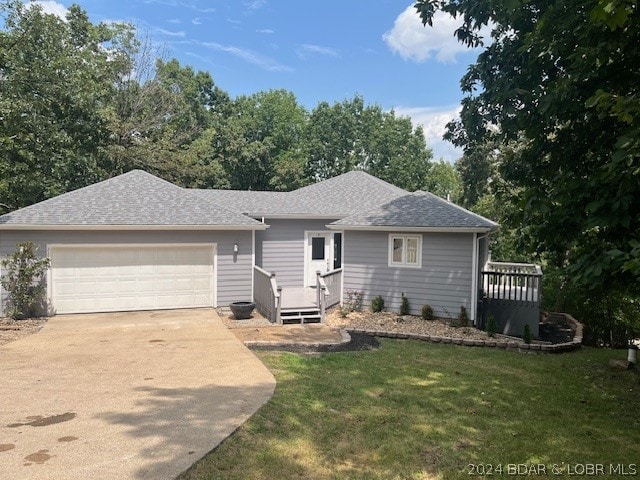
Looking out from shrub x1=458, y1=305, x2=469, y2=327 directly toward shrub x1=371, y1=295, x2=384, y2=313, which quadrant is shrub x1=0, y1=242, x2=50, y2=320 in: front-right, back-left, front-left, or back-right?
front-left

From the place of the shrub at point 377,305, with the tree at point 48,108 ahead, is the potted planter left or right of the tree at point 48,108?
left

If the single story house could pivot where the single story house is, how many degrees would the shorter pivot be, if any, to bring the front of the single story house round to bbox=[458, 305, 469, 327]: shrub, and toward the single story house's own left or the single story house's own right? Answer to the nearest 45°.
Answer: approximately 90° to the single story house's own left

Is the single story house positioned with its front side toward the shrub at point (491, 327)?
no

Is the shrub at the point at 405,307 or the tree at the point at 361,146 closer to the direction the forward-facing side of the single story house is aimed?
the shrub

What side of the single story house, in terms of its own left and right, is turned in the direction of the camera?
front

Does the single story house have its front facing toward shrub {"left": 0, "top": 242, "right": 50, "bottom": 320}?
no

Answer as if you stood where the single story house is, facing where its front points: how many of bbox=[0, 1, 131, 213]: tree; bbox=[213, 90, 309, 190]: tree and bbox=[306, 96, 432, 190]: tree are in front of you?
0

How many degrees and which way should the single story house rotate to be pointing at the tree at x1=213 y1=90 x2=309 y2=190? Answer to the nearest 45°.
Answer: approximately 180°

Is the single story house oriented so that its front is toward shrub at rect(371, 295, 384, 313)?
no

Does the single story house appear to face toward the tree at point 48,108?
no

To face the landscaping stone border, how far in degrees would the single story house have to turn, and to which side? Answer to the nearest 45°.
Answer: approximately 45° to its left
